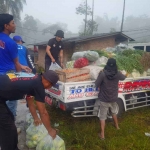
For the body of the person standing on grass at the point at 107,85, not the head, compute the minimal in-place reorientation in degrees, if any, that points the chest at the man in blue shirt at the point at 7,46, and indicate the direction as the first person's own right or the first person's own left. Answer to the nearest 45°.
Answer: approximately 135° to the first person's own left

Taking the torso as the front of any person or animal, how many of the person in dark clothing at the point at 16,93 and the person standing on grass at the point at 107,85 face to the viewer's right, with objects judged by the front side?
1

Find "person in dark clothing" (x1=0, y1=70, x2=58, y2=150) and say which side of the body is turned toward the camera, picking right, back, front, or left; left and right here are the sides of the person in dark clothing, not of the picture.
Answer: right

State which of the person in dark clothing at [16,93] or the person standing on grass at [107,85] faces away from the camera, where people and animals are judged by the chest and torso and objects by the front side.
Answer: the person standing on grass

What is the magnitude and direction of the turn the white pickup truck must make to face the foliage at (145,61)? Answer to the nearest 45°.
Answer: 0° — it already faces it

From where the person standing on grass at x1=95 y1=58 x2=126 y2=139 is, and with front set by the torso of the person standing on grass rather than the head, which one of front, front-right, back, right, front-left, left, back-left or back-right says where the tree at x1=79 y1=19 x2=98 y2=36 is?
front

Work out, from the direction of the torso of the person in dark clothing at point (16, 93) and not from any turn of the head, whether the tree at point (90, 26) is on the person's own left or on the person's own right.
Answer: on the person's own left

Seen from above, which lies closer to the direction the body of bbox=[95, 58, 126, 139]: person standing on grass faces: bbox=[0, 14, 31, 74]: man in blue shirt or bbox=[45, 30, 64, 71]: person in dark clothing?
the person in dark clothing

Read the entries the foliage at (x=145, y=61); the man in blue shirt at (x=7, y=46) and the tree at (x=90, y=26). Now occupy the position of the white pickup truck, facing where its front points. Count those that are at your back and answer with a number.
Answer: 1

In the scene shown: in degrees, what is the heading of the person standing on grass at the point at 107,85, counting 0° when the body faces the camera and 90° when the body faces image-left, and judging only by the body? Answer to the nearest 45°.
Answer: approximately 180°

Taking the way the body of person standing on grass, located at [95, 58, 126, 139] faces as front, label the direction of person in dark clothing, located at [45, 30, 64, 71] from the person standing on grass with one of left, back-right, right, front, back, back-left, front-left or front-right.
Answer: front-left

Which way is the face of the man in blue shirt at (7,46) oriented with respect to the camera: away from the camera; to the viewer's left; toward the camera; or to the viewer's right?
to the viewer's right

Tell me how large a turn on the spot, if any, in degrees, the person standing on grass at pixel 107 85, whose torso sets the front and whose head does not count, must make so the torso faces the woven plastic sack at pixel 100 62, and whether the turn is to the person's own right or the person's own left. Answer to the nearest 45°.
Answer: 0° — they already face it

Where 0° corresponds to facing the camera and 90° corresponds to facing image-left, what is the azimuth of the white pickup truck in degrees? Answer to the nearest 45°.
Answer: approximately 225°
